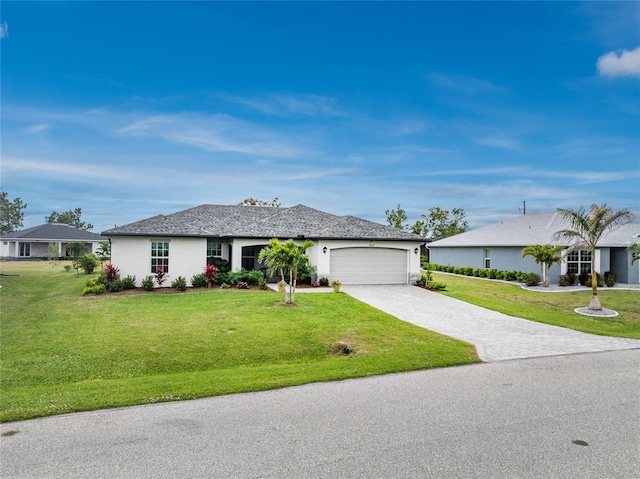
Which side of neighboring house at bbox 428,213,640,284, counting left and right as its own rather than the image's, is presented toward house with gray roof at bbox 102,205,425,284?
right

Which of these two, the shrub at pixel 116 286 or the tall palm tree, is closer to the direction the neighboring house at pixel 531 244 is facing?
the tall palm tree

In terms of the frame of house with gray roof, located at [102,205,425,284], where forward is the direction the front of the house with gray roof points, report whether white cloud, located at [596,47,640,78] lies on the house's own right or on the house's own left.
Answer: on the house's own left

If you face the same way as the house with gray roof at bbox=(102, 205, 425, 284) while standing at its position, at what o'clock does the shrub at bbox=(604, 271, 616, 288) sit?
The shrub is roughly at 9 o'clock from the house with gray roof.

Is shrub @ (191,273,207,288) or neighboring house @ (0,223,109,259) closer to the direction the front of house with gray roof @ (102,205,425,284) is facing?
the shrub

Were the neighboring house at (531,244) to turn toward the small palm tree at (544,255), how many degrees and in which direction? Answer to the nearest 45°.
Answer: approximately 45° to its right

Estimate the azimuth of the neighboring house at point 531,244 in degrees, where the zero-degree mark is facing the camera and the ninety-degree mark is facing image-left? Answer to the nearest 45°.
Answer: approximately 315°

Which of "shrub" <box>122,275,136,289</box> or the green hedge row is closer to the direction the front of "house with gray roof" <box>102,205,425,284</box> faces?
the shrub

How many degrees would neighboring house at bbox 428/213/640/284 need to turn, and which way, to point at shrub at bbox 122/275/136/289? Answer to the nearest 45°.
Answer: approximately 90° to its right

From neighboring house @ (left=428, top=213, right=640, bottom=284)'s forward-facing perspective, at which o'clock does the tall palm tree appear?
The tall palm tree is roughly at 1 o'clock from the neighboring house.

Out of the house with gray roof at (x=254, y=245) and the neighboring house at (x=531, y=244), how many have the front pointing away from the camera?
0

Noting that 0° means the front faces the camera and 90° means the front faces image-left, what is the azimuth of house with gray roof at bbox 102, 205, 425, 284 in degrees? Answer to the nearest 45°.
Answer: approximately 0°

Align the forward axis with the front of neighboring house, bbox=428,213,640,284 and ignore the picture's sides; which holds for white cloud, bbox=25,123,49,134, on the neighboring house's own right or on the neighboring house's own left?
on the neighboring house's own right
